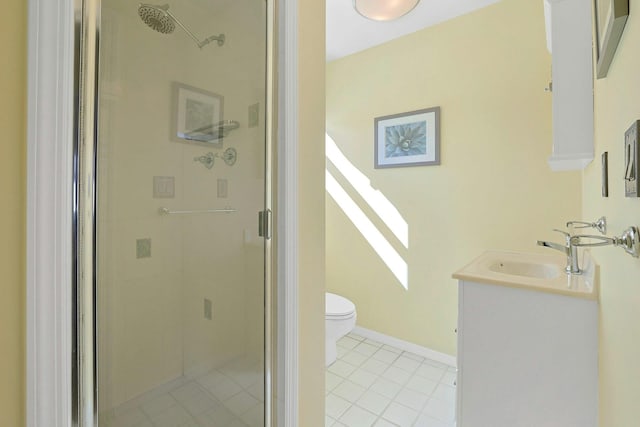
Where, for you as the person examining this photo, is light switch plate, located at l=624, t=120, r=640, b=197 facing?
facing to the left of the viewer

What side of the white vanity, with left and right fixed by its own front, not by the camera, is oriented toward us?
left

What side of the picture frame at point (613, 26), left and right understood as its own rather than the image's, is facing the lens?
left

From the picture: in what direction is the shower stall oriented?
toward the camera

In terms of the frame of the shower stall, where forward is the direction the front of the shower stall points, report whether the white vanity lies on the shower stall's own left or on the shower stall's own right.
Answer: on the shower stall's own left

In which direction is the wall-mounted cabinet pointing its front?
to the viewer's left

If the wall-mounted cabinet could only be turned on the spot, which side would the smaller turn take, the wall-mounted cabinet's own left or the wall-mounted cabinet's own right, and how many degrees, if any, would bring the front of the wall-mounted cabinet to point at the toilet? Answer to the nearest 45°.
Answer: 0° — it already faces it

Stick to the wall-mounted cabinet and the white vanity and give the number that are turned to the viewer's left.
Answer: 2

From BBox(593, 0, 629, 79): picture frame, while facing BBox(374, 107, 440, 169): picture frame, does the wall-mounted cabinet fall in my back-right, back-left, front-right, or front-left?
front-right

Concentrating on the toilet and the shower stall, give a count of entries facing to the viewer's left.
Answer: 0

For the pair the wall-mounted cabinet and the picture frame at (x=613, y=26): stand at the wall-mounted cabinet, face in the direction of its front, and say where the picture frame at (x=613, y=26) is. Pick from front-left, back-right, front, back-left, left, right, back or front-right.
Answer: left

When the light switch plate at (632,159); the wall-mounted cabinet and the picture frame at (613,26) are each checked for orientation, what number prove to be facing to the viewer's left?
3
